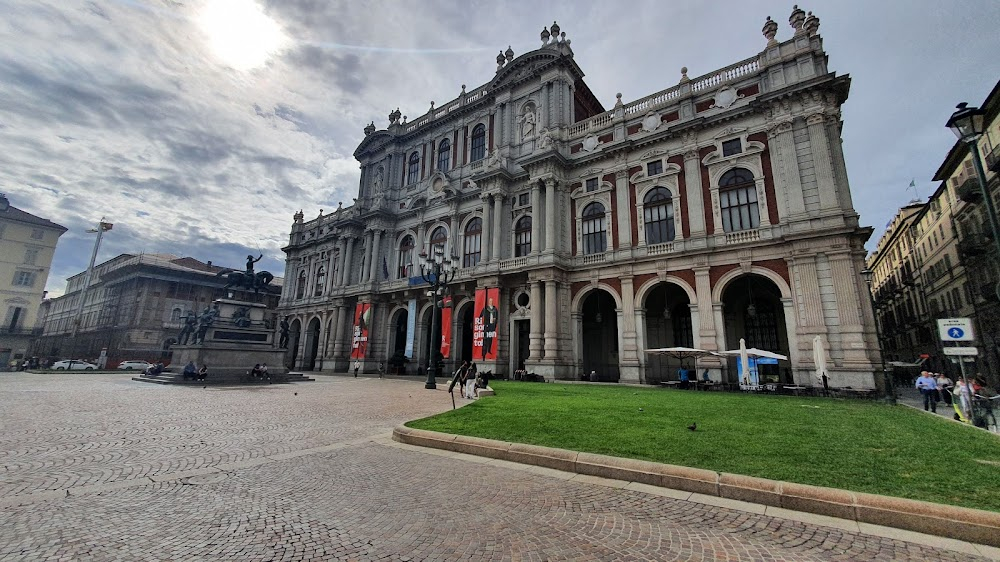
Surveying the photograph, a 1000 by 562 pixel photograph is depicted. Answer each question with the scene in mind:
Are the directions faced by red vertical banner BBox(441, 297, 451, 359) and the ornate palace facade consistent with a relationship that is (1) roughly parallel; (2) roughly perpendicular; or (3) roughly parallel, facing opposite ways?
roughly parallel

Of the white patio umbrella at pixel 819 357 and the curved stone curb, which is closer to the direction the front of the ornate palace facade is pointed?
the curved stone curb

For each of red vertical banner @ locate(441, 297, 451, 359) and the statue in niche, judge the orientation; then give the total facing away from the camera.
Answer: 0

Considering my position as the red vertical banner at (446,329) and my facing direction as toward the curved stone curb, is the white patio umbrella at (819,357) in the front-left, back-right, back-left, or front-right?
front-left

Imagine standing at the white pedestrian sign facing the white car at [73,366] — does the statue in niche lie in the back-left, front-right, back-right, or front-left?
front-right

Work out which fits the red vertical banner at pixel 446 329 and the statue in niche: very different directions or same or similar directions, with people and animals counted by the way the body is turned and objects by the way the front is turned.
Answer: same or similar directions

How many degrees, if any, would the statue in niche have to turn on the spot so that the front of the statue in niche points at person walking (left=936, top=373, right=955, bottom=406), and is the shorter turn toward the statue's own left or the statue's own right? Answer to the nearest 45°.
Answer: approximately 90° to the statue's own left

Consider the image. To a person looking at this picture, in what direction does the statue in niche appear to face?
facing the viewer and to the left of the viewer

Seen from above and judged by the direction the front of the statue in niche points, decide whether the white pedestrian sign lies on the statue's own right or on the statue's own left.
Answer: on the statue's own left
